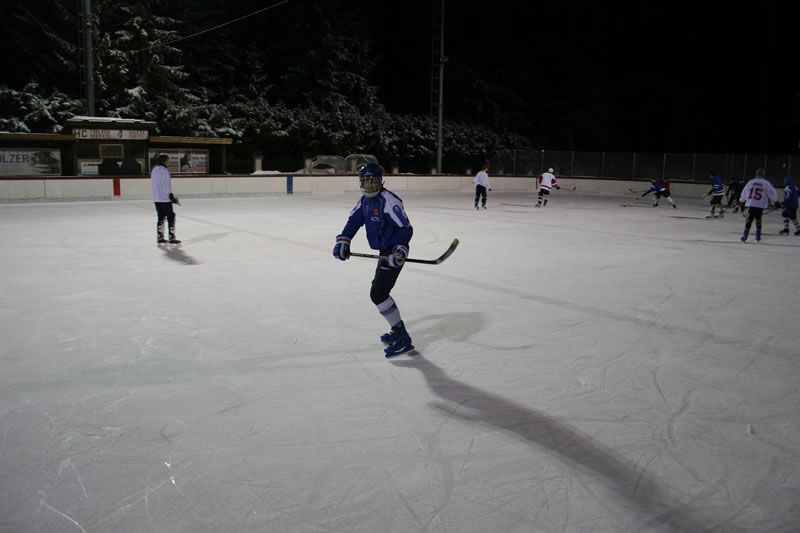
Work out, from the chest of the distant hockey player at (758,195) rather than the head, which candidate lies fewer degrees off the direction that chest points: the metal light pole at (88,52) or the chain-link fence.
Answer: the chain-link fence

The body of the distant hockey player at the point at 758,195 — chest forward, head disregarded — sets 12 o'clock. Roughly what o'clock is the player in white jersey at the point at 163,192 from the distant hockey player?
The player in white jersey is roughly at 8 o'clock from the distant hockey player.

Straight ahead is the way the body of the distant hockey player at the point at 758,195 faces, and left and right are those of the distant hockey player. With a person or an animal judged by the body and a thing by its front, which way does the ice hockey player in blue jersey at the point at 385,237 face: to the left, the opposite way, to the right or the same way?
the opposite way

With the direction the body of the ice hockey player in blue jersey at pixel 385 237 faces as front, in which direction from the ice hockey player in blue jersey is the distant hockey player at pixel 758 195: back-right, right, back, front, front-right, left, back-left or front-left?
back

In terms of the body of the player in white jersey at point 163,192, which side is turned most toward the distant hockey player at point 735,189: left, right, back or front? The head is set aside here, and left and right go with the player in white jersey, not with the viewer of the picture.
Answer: front

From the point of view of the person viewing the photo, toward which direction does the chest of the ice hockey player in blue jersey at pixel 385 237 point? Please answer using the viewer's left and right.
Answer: facing the viewer and to the left of the viewer

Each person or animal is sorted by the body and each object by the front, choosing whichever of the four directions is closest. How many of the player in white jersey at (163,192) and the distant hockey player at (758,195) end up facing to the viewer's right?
1

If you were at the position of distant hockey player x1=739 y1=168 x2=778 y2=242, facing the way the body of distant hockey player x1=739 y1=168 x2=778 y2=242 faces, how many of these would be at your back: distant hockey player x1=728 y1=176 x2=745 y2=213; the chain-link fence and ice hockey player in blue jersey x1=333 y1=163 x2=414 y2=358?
1

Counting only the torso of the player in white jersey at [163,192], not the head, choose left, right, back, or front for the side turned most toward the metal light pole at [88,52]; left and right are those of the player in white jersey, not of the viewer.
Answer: left

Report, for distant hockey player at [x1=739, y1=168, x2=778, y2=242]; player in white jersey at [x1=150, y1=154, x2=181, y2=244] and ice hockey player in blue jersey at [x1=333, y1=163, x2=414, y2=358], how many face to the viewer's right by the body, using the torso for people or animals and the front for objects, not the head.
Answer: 1

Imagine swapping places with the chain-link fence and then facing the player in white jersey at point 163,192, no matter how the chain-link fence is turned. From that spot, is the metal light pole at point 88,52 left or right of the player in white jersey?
right

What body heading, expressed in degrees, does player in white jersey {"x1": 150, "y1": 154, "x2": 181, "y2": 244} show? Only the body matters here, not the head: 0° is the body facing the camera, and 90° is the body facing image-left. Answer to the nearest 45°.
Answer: approximately 270°

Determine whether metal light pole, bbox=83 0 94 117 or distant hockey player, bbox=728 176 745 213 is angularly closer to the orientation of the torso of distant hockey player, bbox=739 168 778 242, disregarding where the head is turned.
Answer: the distant hockey player

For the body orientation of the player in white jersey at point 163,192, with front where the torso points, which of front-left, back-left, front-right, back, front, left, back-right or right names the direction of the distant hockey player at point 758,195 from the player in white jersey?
front

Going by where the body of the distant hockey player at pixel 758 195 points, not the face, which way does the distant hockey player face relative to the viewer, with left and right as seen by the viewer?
facing away from the viewer
